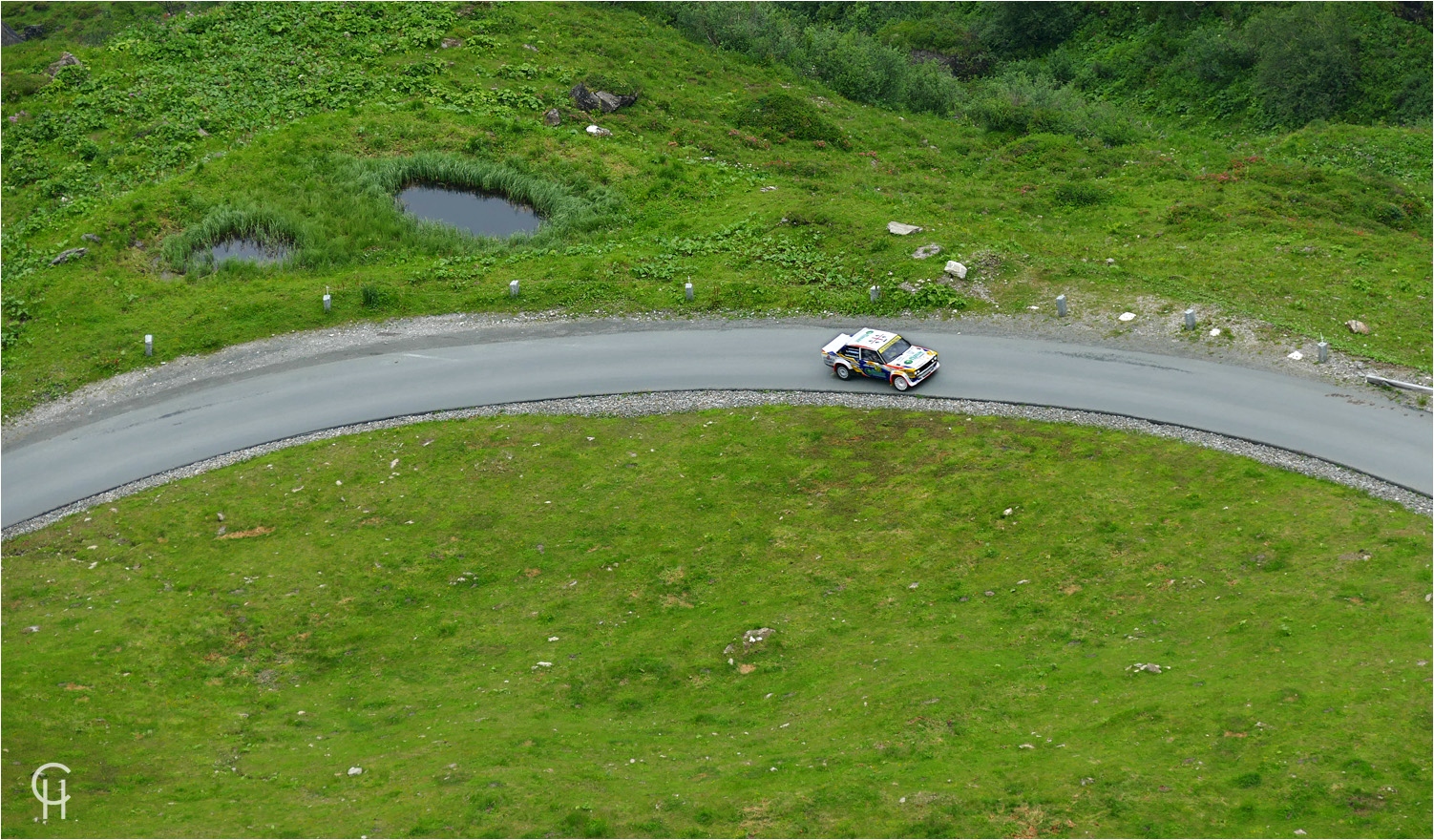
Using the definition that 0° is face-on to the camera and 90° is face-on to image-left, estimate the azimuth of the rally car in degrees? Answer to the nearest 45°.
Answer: approximately 315°
